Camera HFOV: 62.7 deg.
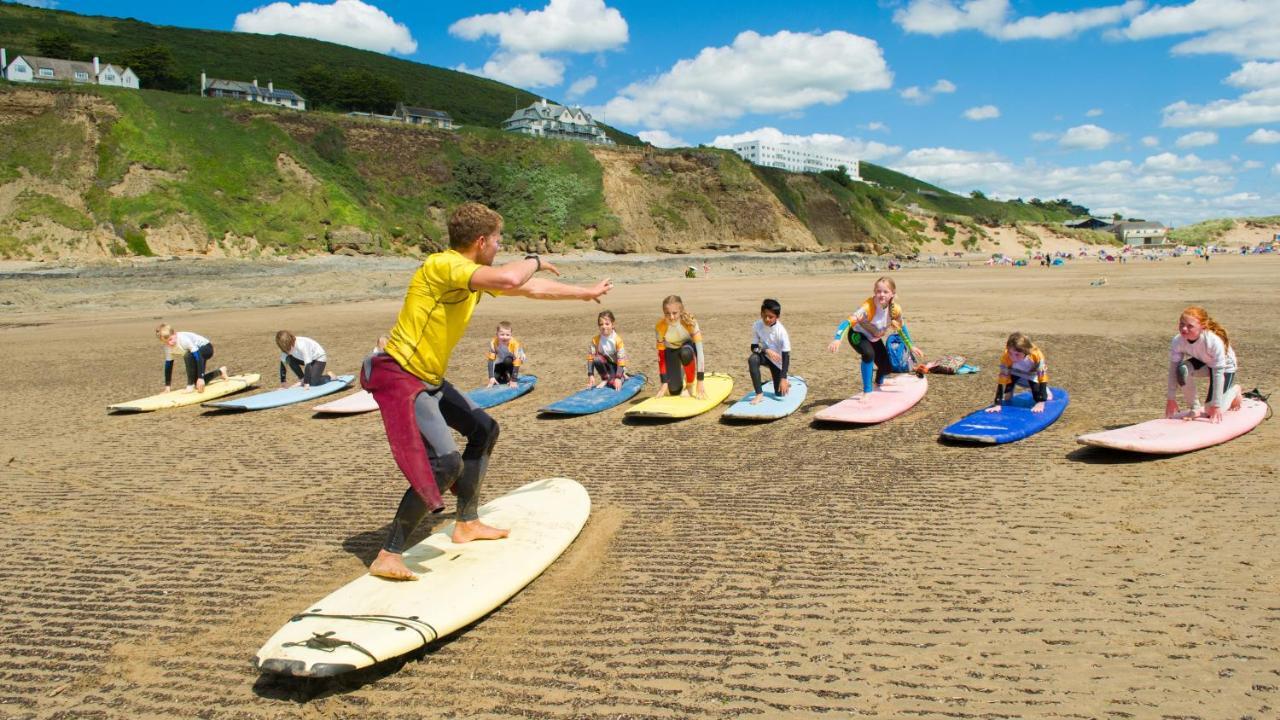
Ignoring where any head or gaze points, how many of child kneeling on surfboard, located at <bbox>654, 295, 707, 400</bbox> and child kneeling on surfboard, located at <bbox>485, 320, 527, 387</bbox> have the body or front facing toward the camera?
2

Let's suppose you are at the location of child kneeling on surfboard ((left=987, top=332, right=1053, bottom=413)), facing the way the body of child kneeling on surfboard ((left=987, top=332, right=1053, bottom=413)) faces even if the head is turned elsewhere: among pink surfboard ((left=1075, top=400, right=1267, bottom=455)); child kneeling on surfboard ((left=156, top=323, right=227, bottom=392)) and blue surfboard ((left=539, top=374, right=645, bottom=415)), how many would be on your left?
1

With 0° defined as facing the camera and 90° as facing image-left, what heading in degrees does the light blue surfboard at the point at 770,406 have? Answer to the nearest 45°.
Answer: approximately 45°

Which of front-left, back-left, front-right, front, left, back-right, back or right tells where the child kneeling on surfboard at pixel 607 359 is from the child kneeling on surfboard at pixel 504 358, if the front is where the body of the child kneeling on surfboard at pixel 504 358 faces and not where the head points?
front-left

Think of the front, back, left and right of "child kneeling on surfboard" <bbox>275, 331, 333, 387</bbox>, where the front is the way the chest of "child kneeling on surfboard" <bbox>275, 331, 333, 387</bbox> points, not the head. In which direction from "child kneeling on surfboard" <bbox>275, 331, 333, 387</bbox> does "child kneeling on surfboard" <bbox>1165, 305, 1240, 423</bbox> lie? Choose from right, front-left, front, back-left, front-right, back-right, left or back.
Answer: left

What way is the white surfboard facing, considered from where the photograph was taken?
facing away from the viewer and to the right of the viewer

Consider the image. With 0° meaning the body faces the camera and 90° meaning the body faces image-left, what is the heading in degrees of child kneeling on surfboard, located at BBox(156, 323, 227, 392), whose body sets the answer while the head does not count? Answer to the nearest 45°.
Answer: approximately 45°

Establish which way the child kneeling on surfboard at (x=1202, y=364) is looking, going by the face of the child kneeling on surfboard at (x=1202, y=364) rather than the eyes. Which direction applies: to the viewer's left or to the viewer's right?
to the viewer's left

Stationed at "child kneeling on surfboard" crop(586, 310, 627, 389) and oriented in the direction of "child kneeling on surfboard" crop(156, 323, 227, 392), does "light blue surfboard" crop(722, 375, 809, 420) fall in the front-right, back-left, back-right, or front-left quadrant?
back-left

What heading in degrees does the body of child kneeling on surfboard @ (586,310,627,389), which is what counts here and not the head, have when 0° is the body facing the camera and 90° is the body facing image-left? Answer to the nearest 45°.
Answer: approximately 0°

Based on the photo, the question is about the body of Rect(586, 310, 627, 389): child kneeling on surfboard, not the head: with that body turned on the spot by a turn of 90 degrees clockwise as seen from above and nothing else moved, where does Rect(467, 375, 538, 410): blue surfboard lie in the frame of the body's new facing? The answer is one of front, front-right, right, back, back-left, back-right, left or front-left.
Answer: front

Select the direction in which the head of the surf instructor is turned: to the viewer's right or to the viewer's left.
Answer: to the viewer's right
